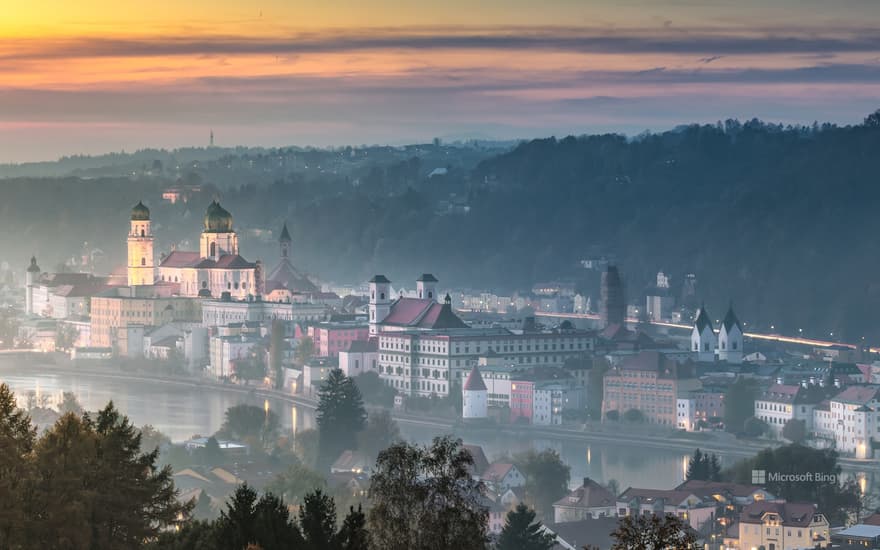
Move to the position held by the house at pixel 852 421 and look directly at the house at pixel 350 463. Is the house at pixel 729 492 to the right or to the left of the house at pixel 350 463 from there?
left

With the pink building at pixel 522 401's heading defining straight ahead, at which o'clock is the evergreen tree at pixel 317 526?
The evergreen tree is roughly at 12 o'clock from the pink building.

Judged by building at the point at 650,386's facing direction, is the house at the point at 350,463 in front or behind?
in front

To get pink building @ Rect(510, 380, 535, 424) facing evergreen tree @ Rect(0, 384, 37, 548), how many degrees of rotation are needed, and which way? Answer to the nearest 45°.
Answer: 0° — it already faces it

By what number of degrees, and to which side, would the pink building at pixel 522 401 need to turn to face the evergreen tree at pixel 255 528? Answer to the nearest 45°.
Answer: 0° — it already faces it

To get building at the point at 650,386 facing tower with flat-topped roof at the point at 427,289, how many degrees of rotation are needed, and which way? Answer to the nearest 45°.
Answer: approximately 135° to its right

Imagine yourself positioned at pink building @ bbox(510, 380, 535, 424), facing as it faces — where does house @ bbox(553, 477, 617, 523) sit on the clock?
The house is roughly at 12 o'clock from the pink building.

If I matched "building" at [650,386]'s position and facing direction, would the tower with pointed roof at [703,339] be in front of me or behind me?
behind

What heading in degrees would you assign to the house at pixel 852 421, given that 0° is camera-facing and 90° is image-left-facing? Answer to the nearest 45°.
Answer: approximately 45°

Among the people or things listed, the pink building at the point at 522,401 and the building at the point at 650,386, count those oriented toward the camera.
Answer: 2

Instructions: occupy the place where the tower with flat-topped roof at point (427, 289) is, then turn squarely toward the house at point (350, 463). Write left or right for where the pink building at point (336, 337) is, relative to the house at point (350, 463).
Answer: right

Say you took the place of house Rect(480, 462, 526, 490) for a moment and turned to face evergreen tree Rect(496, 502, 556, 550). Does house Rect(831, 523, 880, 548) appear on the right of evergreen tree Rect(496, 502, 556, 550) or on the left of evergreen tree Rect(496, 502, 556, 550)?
left
